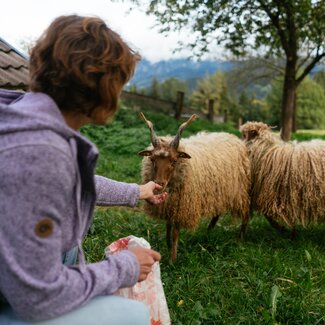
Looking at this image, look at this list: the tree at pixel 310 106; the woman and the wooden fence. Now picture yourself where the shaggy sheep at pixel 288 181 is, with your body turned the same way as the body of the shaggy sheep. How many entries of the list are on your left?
1

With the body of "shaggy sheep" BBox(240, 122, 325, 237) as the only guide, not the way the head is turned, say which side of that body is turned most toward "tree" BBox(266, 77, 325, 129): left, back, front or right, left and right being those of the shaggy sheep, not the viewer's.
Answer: right

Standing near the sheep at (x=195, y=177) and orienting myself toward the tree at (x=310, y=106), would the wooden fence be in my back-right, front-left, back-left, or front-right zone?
front-left

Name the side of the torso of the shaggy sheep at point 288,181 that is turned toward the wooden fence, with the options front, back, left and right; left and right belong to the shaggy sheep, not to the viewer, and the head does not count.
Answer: right

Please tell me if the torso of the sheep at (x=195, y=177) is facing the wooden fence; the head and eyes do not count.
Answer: no

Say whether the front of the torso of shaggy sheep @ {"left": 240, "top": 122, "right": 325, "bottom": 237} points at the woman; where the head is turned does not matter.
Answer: no

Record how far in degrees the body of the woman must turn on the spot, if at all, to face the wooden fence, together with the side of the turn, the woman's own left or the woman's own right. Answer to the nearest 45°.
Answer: approximately 90° to the woman's own left

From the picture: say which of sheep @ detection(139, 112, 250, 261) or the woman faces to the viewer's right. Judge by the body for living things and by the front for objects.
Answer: the woman

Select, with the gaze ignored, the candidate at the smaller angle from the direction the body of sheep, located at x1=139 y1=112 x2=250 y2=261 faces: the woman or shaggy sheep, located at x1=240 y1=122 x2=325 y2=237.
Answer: the woman

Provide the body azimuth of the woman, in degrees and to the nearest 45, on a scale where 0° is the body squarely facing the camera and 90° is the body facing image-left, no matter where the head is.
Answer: approximately 270°

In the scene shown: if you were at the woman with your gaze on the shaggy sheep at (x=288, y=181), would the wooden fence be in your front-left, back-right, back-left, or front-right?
front-left

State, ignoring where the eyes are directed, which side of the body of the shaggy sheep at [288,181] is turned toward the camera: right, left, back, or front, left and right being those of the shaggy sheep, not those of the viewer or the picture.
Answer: left

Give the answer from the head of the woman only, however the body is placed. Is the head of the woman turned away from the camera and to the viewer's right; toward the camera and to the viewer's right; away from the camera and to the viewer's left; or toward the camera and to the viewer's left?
away from the camera and to the viewer's right

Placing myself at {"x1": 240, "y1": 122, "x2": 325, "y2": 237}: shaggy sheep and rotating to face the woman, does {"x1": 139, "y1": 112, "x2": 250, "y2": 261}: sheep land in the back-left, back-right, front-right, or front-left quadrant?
front-right

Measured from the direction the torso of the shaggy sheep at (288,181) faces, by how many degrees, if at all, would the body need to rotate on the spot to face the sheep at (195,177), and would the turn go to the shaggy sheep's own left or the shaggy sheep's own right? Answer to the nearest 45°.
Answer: approximately 45° to the shaggy sheep's own left
